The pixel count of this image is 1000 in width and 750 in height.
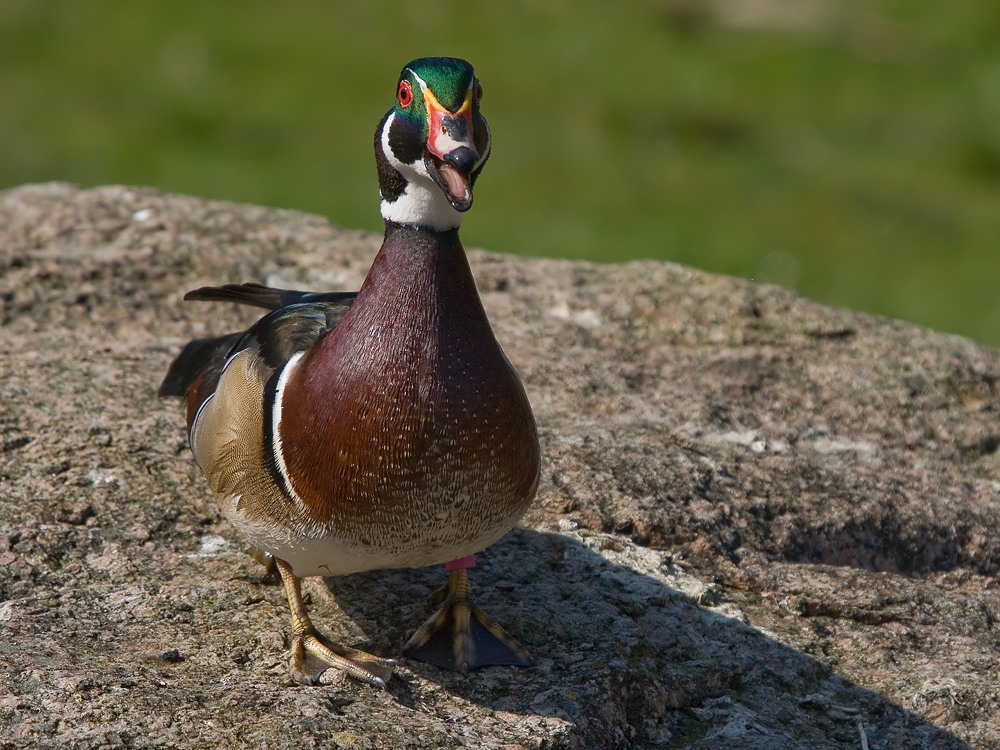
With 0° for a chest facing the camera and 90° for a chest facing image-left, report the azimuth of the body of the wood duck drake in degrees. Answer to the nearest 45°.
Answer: approximately 315°
